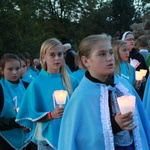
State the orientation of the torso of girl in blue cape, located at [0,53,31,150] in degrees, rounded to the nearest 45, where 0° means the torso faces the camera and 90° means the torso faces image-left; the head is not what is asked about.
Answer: approximately 315°

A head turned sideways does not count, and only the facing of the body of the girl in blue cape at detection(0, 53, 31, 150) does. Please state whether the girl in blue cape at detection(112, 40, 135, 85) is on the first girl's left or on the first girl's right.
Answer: on the first girl's left

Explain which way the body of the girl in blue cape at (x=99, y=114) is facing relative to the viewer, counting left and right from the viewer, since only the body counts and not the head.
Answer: facing the viewer and to the right of the viewer

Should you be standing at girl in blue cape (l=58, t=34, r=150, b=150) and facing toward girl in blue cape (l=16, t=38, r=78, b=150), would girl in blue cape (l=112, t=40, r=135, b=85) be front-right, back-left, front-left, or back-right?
front-right

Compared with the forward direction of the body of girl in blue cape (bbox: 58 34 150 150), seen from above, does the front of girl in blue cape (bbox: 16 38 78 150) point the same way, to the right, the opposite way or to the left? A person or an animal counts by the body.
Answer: the same way

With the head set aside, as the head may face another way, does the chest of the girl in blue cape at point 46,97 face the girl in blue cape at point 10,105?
no

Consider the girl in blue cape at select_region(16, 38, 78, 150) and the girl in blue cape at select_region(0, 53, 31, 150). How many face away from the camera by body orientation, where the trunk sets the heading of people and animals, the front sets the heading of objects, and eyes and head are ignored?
0

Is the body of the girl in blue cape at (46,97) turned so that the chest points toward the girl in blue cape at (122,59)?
no

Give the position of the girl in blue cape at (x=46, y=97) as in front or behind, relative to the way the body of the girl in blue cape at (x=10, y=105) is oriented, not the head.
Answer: in front

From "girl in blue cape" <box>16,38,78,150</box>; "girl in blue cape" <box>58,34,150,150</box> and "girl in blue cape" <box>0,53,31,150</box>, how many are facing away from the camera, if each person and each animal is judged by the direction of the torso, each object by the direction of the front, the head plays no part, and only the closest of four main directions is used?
0

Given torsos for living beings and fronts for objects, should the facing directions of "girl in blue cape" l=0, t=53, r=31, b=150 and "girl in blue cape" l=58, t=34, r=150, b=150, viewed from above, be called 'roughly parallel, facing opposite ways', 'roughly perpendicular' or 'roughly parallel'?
roughly parallel

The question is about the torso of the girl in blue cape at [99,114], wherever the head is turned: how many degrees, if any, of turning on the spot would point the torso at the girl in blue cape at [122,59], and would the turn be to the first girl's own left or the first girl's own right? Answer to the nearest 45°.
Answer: approximately 135° to the first girl's own left

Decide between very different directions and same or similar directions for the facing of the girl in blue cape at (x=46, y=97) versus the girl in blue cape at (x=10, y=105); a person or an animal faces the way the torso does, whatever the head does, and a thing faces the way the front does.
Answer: same or similar directions

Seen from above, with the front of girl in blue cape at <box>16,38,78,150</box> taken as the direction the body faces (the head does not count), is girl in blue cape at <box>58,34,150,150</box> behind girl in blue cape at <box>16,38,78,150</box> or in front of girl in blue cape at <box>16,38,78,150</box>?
in front

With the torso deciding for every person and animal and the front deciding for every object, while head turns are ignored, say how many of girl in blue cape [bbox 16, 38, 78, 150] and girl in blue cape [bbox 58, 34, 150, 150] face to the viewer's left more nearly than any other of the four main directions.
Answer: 0
